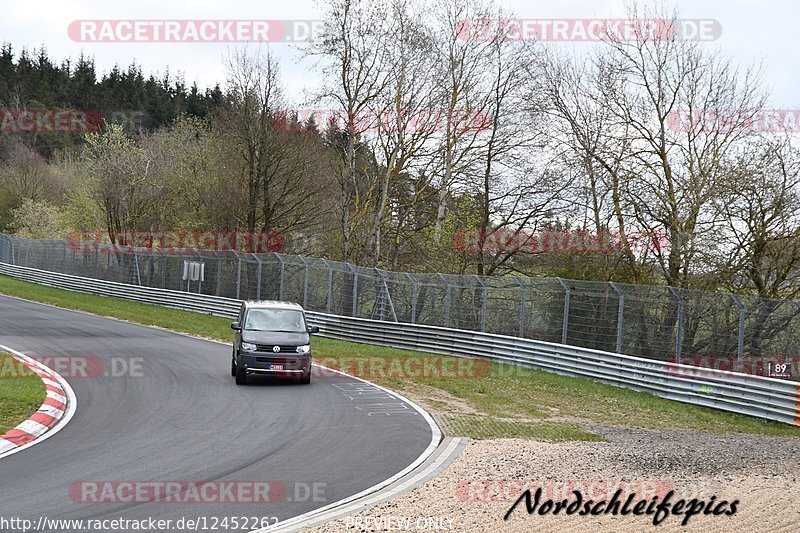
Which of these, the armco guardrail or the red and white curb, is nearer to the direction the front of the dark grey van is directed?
the red and white curb

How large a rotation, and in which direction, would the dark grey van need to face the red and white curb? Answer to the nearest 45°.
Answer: approximately 45° to its right

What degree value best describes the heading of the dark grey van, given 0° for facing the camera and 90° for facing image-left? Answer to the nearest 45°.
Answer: approximately 0°
